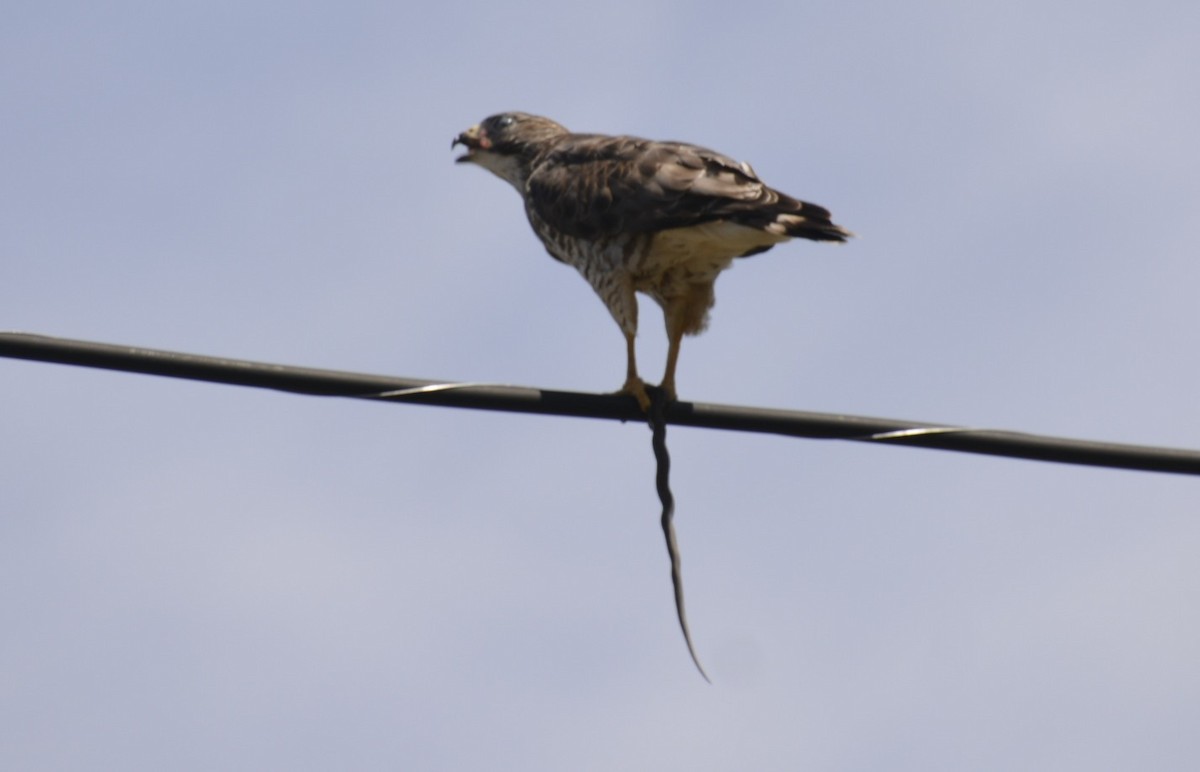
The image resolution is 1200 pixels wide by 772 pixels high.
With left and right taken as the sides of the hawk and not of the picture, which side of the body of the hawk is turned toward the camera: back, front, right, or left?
left
